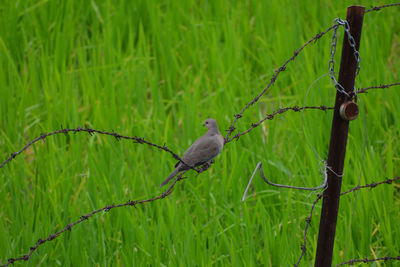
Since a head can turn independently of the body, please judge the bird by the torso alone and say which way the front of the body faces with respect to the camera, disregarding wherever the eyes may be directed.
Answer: to the viewer's right

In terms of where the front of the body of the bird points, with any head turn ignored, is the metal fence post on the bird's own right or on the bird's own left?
on the bird's own right
